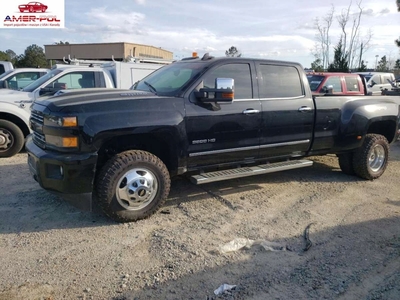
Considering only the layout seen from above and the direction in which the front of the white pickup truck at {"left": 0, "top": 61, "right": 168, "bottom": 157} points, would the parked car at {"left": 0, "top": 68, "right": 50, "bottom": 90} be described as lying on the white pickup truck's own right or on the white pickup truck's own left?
on the white pickup truck's own right

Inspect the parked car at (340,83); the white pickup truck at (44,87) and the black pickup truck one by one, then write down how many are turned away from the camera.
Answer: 0

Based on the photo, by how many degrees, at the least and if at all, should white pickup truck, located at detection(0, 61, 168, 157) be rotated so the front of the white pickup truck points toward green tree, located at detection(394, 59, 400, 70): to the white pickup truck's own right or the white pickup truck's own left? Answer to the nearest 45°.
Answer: approximately 135° to the white pickup truck's own right

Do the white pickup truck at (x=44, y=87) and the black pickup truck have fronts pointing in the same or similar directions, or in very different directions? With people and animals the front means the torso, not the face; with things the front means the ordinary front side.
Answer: same or similar directions

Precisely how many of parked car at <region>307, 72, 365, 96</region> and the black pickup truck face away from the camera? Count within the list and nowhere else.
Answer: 0

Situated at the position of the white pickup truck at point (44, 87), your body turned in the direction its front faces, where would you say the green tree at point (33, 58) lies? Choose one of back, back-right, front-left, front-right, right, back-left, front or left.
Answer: right

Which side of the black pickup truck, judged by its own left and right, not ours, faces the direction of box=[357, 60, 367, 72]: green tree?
back

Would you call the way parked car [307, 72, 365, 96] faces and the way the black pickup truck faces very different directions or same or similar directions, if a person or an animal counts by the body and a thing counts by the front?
same or similar directions

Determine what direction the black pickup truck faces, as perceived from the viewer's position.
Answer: facing the viewer and to the left of the viewer

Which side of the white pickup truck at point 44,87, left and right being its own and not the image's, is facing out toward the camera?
left

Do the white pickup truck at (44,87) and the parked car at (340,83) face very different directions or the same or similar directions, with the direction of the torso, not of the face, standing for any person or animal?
same or similar directions
